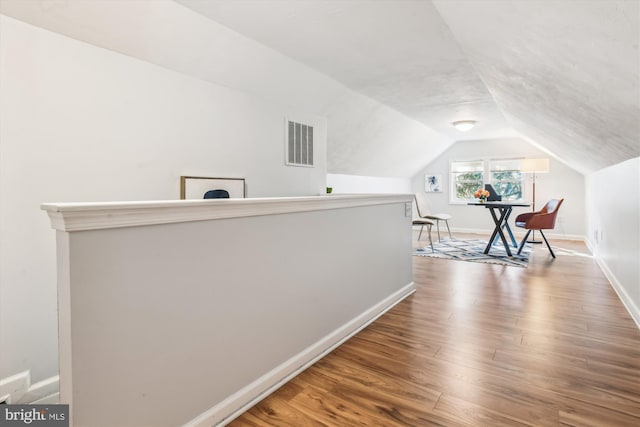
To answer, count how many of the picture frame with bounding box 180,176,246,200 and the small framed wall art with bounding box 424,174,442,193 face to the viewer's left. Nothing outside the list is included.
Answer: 0

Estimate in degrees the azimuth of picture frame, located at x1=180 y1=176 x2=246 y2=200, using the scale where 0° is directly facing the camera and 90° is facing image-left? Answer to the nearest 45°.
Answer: approximately 315°

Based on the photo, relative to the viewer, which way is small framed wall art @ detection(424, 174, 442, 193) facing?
toward the camera

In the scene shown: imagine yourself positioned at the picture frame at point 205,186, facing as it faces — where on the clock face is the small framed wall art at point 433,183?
The small framed wall art is roughly at 9 o'clock from the picture frame.

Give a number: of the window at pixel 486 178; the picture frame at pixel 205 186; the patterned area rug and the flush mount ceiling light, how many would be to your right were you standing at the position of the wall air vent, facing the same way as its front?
1

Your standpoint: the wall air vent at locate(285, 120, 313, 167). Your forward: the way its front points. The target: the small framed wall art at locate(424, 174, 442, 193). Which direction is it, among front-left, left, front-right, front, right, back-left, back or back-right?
left

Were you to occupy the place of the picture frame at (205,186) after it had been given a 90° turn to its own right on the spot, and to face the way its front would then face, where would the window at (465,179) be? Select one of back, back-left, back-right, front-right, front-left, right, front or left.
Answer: back

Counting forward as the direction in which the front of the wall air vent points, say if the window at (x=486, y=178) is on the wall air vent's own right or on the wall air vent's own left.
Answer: on the wall air vent's own left

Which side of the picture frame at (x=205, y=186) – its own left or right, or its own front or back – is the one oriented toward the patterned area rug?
left

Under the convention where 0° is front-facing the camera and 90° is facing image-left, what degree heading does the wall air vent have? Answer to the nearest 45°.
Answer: approximately 315°

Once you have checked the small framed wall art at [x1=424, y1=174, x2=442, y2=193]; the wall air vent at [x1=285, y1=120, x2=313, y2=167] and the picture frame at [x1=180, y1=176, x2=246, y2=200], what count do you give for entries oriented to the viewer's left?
0

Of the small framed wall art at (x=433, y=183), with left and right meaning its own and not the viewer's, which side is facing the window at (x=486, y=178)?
left

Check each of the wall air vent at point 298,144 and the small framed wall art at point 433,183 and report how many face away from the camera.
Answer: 0

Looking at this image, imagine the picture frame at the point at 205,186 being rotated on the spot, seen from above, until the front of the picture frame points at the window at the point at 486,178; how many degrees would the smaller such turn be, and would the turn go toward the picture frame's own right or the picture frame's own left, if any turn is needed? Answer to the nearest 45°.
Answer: approximately 90° to the picture frame's own left

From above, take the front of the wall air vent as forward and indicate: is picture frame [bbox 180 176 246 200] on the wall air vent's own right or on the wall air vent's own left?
on the wall air vent's own right
